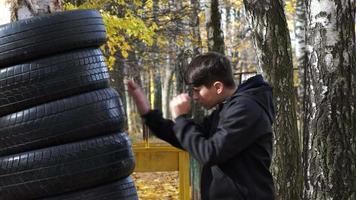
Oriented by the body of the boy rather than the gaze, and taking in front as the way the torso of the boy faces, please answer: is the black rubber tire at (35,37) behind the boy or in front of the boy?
in front

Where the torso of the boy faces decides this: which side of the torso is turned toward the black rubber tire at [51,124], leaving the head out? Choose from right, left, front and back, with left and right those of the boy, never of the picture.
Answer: front

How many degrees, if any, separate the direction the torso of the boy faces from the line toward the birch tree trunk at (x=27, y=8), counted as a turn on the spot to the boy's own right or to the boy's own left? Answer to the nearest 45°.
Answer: approximately 45° to the boy's own right

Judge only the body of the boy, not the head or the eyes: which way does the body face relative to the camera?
to the viewer's left

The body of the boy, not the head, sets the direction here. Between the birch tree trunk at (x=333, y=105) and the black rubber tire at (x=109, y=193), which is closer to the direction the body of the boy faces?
the black rubber tire

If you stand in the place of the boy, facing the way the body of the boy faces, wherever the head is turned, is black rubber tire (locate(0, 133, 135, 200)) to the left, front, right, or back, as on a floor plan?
front

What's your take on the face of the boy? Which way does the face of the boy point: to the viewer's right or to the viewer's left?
to the viewer's left

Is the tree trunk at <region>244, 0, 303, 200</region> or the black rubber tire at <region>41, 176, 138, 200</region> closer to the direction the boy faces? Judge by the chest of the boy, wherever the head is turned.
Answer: the black rubber tire

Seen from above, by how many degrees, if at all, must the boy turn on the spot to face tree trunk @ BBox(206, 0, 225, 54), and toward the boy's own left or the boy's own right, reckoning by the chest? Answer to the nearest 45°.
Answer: approximately 90° to the boy's own right

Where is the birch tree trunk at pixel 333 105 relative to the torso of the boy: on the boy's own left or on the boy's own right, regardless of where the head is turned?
on the boy's own right
